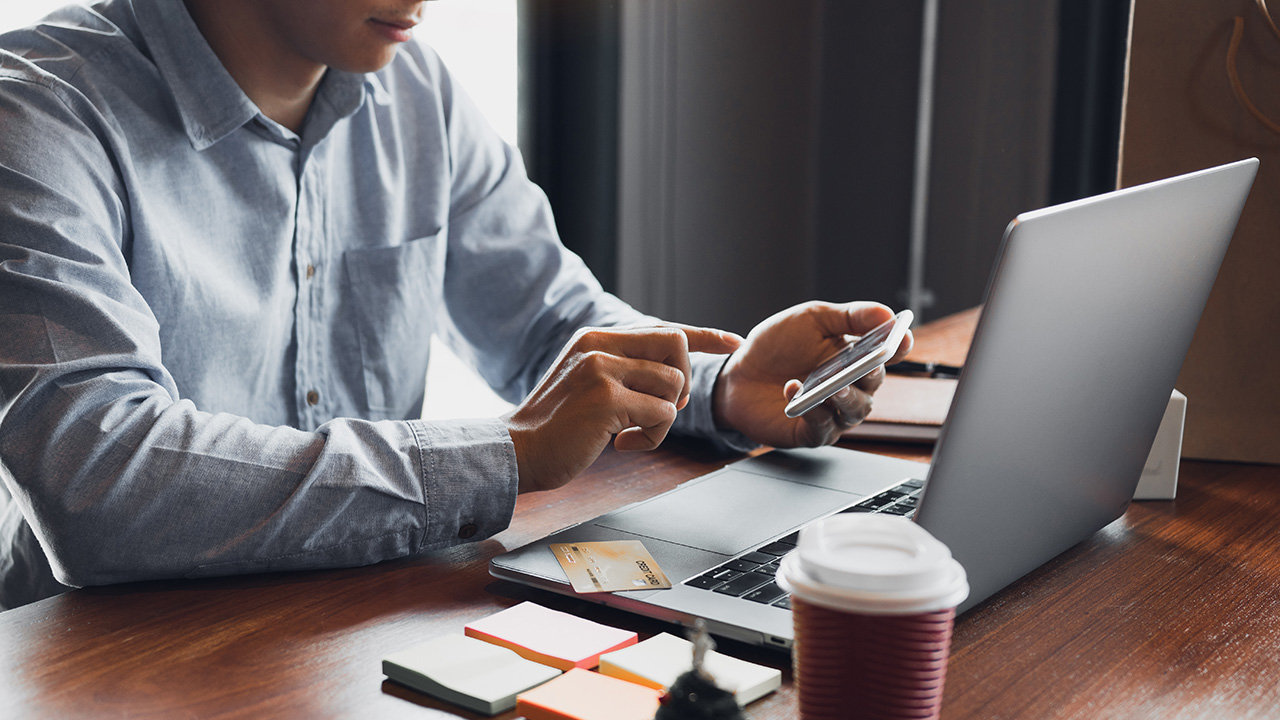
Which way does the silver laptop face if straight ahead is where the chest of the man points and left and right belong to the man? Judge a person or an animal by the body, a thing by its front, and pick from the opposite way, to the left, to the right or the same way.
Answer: the opposite way

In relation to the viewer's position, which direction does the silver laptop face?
facing away from the viewer and to the left of the viewer

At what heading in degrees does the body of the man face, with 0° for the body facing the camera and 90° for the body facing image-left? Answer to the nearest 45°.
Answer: approximately 315°
